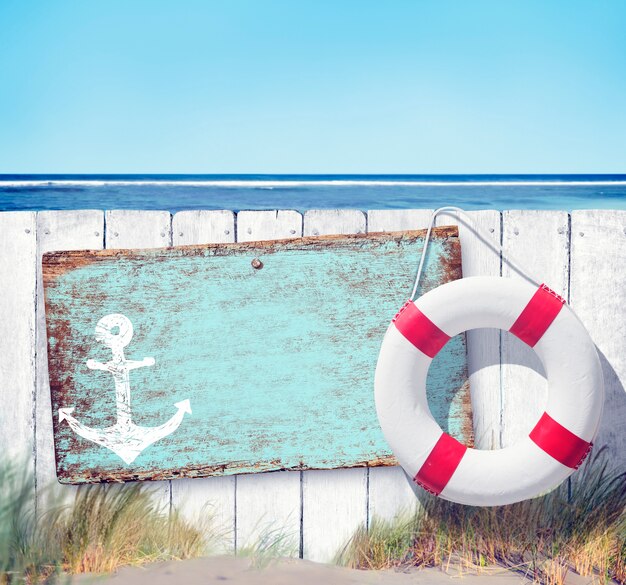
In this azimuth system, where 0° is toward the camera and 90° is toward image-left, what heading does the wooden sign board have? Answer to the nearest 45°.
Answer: approximately 0°
